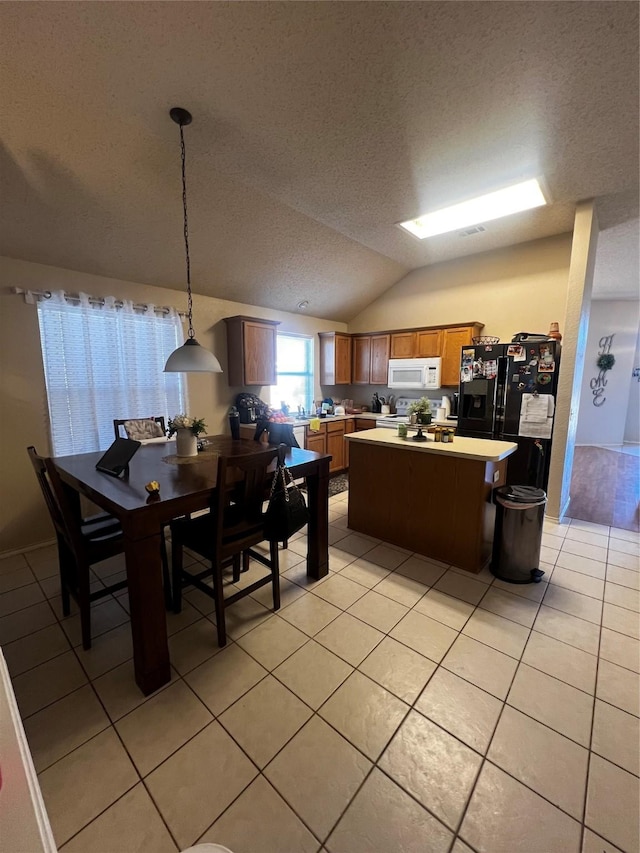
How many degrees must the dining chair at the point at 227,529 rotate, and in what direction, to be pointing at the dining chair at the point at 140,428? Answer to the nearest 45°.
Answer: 0° — it already faces it

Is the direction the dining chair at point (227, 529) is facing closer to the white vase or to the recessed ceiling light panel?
the white vase

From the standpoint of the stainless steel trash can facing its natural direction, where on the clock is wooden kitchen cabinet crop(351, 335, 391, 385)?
The wooden kitchen cabinet is roughly at 6 o'clock from the stainless steel trash can.

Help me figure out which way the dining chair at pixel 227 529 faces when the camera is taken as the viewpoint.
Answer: facing away from the viewer and to the left of the viewer

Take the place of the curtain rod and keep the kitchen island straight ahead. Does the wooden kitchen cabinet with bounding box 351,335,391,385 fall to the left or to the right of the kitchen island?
left

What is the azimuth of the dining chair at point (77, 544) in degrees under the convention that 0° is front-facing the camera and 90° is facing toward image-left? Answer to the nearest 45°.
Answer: approximately 225°

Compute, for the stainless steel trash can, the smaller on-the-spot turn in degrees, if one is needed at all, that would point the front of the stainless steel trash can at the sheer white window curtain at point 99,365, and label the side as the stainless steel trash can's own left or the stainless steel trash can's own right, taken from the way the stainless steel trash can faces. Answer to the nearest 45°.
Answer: approximately 135° to the stainless steel trash can's own right

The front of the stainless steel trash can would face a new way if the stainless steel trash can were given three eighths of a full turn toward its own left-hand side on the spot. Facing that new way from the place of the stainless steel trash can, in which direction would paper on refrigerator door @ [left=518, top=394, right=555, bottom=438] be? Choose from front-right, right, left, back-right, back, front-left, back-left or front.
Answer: front

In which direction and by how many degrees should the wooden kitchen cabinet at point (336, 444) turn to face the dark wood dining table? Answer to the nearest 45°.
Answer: approximately 45° to its right

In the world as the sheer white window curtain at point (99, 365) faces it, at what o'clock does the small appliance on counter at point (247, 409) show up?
The small appliance on counter is roughly at 10 o'clock from the sheer white window curtain.

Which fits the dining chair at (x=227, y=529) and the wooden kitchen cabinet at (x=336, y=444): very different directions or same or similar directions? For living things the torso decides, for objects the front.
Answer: very different directions

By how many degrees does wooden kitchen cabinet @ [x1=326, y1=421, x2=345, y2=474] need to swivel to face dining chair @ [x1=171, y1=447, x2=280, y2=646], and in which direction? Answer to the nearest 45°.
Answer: approximately 45° to its right
